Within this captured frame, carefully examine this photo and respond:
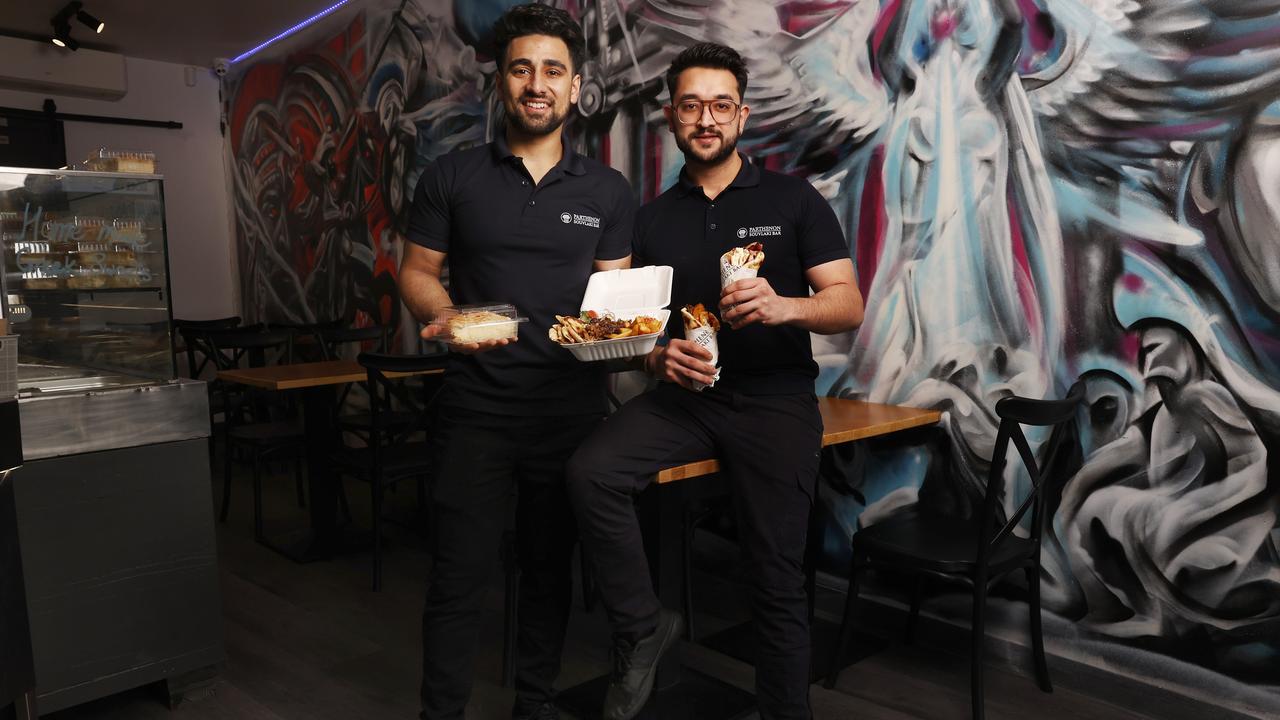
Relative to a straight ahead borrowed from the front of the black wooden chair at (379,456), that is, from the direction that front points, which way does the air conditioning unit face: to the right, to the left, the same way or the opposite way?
the opposite way

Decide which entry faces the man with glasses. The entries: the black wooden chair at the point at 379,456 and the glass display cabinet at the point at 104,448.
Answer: the glass display cabinet

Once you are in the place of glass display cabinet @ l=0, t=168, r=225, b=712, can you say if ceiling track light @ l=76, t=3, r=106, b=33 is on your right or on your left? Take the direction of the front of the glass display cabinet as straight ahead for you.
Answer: on your left

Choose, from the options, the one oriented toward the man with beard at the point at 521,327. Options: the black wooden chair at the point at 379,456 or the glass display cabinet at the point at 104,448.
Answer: the glass display cabinet

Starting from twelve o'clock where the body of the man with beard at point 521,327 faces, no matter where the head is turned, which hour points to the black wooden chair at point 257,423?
The black wooden chair is roughly at 5 o'clock from the man with beard.

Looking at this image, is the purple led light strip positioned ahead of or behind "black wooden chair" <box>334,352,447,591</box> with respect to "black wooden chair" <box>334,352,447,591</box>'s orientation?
ahead

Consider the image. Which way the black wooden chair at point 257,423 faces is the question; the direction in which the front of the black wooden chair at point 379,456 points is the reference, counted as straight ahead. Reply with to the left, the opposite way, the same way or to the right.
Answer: the opposite way

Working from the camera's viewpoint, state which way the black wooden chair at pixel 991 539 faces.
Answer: facing away from the viewer and to the left of the viewer

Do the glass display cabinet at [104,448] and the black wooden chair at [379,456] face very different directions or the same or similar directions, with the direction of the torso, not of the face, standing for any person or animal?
very different directions

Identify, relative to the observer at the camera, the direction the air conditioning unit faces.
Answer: facing the viewer and to the right of the viewer

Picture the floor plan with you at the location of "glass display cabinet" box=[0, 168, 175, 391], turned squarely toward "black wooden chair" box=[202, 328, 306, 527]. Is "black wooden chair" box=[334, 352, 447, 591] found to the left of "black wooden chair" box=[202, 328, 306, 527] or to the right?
right

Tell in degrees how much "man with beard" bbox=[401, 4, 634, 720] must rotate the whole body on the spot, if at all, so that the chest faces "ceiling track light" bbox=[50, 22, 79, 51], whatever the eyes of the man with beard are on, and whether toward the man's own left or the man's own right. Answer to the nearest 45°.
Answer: approximately 135° to the man's own right

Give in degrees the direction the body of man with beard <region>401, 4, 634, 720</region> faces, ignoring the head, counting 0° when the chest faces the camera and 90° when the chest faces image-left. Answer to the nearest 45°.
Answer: approximately 0°
